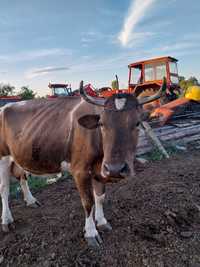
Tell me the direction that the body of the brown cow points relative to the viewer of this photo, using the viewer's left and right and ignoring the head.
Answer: facing the viewer and to the right of the viewer

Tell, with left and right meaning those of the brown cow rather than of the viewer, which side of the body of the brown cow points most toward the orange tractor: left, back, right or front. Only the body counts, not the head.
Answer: left
